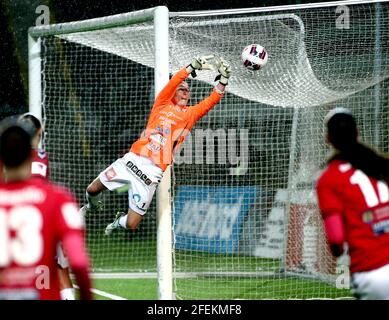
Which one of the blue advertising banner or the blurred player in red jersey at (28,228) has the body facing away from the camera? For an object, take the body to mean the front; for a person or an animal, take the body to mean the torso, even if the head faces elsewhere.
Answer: the blurred player in red jersey

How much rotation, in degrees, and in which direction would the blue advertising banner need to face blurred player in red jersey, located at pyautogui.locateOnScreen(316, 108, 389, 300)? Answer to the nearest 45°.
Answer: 0° — it already faces them

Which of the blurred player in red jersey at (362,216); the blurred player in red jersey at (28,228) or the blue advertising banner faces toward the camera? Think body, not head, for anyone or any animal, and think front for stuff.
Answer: the blue advertising banner

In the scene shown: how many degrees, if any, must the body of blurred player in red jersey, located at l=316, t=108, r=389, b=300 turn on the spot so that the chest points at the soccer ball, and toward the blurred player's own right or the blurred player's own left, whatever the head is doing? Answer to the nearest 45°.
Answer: approximately 45° to the blurred player's own right

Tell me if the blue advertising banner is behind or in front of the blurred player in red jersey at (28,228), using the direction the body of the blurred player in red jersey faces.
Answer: in front

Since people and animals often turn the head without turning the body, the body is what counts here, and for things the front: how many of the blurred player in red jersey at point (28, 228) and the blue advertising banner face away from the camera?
1

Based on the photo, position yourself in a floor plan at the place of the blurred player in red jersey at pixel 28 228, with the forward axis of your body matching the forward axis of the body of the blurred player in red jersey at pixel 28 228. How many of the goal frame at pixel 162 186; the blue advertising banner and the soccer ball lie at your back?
0

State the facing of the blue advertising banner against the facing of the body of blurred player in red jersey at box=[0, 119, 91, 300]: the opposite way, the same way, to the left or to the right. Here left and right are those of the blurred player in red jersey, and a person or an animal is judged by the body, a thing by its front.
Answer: the opposite way

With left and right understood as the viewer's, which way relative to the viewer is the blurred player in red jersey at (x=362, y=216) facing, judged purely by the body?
facing away from the viewer and to the left of the viewer

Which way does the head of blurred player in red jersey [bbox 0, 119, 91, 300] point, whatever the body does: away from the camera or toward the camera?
away from the camera

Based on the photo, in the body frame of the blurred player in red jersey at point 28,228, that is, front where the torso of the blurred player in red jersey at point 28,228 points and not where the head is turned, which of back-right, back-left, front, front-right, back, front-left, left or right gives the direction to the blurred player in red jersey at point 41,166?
front

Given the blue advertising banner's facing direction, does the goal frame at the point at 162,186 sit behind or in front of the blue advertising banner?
in front

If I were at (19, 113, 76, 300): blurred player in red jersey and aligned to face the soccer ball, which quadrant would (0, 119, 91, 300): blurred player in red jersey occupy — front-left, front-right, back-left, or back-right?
back-right

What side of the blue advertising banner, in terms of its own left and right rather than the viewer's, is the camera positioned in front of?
front

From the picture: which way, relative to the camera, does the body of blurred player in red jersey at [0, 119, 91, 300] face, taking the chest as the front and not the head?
away from the camera

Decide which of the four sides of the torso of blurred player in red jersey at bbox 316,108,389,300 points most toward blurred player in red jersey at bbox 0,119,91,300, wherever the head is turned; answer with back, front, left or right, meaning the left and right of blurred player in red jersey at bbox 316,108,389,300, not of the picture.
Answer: left

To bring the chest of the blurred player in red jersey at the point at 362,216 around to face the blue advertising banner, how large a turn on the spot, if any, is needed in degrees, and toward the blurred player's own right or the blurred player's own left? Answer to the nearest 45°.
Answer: approximately 45° to the blurred player's own right
